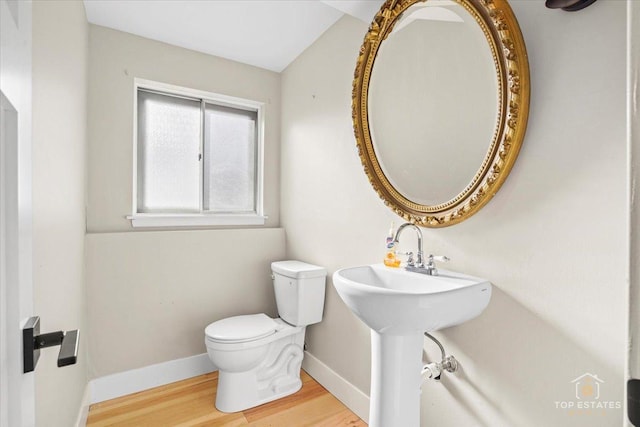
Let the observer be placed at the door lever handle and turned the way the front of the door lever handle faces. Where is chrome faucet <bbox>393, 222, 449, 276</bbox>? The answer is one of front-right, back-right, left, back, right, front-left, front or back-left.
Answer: front

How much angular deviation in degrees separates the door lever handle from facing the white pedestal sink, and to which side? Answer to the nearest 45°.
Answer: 0° — it already faces it

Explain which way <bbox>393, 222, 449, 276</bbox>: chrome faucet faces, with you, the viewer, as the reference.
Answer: facing the viewer and to the left of the viewer

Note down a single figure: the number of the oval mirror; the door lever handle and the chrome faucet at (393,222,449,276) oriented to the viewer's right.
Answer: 1

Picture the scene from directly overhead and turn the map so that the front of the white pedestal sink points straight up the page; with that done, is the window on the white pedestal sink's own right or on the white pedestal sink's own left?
on the white pedestal sink's own right

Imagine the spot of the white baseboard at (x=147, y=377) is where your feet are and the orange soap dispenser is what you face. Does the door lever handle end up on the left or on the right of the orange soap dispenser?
right

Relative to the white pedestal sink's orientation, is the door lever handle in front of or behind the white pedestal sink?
in front

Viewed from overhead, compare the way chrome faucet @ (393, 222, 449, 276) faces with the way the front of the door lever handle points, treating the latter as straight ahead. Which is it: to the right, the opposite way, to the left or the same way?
the opposite way

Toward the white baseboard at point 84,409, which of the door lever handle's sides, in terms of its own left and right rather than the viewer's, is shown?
left

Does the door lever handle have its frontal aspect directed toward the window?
no

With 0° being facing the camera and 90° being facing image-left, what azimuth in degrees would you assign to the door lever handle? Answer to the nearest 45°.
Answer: approximately 270°

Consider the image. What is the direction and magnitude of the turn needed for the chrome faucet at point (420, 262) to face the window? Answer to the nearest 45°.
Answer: approximately 45° to its right

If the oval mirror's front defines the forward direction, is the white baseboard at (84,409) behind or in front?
in front

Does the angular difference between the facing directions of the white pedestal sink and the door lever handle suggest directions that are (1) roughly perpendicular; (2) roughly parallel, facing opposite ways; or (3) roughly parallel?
roughly parallel, facing opposite ways

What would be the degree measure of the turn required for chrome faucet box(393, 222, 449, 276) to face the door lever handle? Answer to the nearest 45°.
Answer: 0° — it already faces it

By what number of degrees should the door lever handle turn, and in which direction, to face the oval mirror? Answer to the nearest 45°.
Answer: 0° — it already faces it
